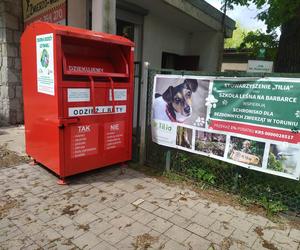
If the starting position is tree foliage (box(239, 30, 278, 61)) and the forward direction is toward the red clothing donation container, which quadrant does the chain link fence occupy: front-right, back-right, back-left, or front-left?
front-left

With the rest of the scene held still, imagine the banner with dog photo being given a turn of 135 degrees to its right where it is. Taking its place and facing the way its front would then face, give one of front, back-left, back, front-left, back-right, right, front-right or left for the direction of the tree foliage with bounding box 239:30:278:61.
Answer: front

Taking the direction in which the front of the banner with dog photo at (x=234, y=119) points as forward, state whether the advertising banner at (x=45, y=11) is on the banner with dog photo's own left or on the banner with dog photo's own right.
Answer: on the banner with dog photo's own right

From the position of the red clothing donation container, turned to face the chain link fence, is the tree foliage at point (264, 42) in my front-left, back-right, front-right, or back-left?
front-left

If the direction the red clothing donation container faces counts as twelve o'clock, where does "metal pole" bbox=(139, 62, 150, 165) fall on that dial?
The metal pole is roughly at 10 o'clock from the red clothing donation container.

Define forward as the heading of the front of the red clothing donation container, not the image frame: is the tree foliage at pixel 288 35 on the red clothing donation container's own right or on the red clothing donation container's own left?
on the red clothing donation container's own left

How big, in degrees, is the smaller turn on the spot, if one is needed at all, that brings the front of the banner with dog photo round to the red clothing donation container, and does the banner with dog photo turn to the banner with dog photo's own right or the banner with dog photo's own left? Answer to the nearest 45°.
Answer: approximately 45° to the banner with dog photo's own right

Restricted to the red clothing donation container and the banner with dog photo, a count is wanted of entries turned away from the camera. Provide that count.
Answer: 0

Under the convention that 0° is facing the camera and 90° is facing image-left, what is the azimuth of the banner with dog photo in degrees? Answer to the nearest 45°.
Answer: approximately 45°
